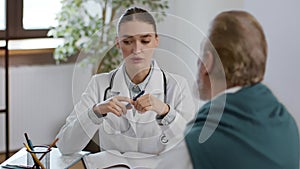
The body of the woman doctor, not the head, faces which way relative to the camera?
toward the camera

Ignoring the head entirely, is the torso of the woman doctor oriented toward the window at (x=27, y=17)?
no

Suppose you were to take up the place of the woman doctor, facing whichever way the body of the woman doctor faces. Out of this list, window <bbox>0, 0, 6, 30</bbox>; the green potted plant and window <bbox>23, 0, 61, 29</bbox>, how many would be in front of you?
0

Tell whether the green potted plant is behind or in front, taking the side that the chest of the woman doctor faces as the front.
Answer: behind

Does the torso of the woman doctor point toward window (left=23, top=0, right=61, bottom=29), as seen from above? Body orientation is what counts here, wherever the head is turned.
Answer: no

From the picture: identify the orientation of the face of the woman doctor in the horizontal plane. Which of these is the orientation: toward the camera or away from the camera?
toward the camera

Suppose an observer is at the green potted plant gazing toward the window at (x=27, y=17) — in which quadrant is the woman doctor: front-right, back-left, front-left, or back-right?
back-left

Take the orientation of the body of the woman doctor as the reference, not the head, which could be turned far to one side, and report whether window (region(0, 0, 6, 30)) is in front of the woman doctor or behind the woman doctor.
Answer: behind
